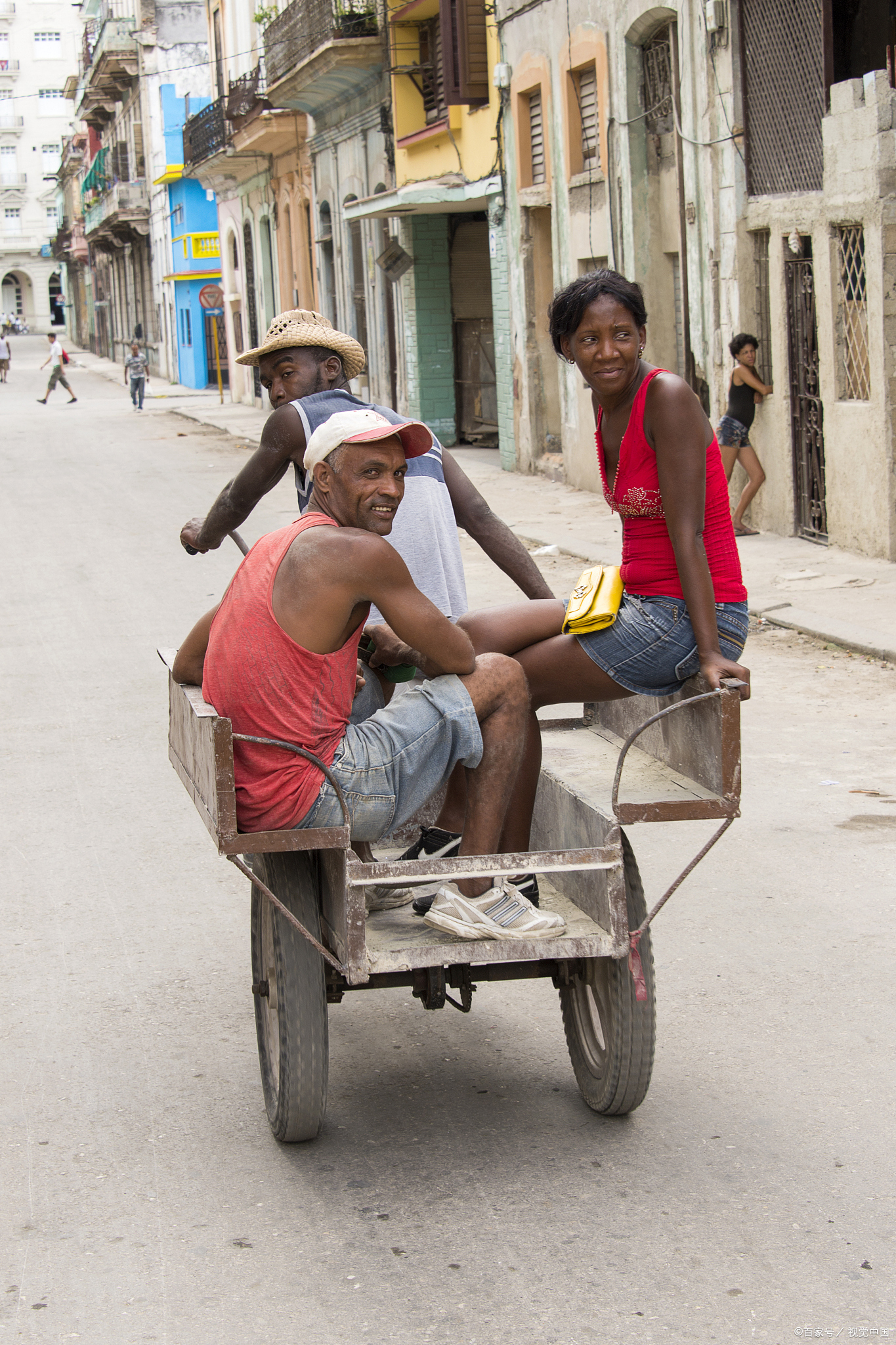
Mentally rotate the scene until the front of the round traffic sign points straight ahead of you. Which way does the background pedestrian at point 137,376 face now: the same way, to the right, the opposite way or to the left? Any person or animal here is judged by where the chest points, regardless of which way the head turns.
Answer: the same way

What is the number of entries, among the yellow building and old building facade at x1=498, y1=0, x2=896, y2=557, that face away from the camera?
0

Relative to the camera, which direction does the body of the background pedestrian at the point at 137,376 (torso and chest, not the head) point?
toward the camera

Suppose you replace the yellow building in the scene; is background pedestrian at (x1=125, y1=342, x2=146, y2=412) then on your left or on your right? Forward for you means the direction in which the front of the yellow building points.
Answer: on your right

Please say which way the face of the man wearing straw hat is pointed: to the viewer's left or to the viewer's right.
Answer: to the viewer's left

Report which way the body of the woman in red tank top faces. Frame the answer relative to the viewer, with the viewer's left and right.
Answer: facing to the left of the viewer

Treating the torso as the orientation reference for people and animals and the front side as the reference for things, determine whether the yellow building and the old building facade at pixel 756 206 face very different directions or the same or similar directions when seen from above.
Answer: same or similar directions

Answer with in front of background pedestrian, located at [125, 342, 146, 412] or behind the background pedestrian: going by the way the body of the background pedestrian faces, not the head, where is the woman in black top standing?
in front

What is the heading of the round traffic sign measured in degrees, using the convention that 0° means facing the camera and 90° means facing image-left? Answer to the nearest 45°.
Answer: approximately 0°

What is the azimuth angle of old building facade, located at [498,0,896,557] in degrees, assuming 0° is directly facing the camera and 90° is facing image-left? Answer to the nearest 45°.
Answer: approximately 45°

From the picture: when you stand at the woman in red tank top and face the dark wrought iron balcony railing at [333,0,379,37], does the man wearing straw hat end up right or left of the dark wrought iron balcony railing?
left

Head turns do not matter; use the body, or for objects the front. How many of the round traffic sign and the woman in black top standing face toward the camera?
1

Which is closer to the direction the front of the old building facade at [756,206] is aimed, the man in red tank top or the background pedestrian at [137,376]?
the man in red tank top

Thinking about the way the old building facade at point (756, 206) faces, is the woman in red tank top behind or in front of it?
in front
